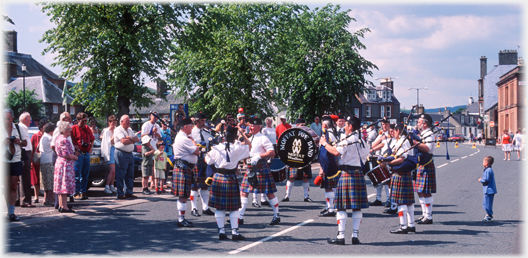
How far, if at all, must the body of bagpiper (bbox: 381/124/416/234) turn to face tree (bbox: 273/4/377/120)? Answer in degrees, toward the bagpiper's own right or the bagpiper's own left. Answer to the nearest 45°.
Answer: approximately 90° to the bagpiper's own right

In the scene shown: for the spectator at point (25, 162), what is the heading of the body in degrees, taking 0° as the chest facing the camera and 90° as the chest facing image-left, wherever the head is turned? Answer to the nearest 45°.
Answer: approximately 270°

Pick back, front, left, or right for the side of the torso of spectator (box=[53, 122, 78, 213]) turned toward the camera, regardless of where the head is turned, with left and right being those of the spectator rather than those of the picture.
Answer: right

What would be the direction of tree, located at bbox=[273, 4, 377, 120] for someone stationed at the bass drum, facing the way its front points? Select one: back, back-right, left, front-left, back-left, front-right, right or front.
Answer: back

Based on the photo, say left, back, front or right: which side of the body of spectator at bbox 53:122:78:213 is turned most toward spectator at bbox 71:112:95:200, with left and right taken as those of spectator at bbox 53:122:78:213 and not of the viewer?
left

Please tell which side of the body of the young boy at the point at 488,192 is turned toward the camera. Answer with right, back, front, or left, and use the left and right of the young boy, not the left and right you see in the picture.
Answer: left

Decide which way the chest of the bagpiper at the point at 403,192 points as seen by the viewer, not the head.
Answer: to the viewer's left

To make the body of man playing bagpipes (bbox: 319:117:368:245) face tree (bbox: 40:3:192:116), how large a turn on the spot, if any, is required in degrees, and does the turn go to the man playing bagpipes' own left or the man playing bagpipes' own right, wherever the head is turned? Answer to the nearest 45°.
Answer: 0° — they already face it

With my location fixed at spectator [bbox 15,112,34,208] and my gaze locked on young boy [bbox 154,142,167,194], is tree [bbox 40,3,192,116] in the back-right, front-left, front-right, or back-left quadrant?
front-left

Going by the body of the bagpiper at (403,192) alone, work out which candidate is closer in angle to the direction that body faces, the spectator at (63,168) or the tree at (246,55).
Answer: the spectator

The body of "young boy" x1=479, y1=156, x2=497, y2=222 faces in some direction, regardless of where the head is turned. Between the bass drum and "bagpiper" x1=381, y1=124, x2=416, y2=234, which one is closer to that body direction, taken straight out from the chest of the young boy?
the bass drum

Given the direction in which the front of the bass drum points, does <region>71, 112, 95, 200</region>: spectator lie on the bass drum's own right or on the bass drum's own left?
on the bass drum's own right

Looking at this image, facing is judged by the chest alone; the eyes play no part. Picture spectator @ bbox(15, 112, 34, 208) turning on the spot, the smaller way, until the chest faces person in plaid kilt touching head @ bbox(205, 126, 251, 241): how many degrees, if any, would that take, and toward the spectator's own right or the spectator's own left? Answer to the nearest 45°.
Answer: approximately 45° to the spectator's own right

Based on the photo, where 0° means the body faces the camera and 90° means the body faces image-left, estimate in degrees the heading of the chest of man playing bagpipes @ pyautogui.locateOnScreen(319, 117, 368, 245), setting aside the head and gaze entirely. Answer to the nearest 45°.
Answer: approximately 135°
